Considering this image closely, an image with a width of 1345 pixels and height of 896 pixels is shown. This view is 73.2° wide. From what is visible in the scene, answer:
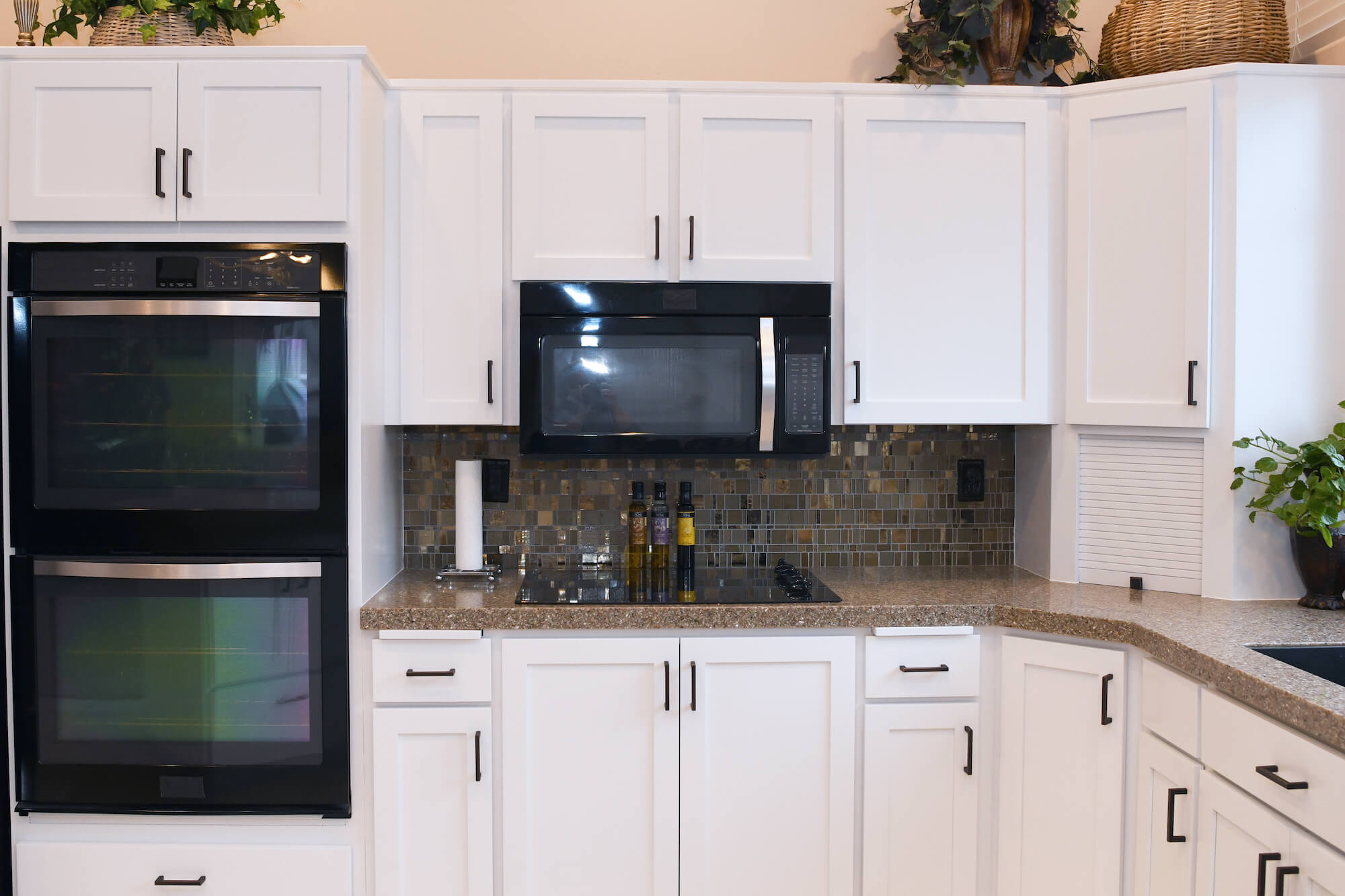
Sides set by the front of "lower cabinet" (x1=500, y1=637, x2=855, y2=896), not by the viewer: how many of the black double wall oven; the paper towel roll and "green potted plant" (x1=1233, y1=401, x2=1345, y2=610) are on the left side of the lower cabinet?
1

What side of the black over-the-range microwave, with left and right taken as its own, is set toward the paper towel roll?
right

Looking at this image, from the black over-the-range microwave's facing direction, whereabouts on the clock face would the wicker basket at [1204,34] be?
The wicker basket is roughly at 9 o'clock from the black over-the-range microwave.

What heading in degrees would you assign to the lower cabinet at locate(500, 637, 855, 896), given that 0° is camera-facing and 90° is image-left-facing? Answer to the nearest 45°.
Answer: approximately 0°

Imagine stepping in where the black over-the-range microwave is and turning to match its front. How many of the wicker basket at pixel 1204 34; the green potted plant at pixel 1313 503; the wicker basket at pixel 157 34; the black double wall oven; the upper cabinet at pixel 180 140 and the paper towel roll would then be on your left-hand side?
2

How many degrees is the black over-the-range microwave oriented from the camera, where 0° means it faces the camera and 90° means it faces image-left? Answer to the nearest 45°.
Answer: approximately 0°

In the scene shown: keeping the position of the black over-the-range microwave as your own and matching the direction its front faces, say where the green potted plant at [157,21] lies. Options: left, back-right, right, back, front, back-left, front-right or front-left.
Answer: right

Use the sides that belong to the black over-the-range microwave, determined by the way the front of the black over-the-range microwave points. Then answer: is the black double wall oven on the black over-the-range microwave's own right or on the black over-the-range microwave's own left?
on the black over-the-range microwave's own right

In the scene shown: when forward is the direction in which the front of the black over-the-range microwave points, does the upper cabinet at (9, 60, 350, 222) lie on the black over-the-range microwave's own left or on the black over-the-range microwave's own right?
on the black over-the-range microwave's own right
